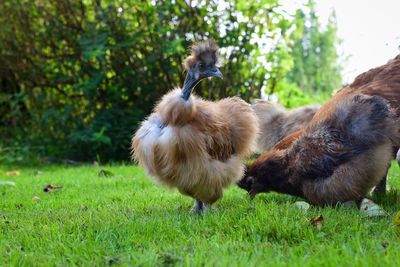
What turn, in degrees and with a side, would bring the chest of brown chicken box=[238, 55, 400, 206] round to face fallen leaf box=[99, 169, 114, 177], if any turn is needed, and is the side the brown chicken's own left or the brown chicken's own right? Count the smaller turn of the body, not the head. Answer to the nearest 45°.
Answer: approximately 45° to the brown chicken's own right

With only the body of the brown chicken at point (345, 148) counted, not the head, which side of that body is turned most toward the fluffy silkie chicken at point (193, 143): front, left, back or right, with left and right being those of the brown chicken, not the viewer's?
front

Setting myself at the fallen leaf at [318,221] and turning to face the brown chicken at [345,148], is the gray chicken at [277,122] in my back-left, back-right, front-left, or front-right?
front-left

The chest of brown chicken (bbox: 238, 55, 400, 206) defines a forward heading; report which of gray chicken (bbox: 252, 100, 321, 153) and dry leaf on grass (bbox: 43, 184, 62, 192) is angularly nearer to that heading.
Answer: the dry leaf on grass

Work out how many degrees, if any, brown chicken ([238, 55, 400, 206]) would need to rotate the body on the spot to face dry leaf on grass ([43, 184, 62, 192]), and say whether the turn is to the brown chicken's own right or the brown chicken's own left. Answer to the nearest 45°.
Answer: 0° — it already faces it

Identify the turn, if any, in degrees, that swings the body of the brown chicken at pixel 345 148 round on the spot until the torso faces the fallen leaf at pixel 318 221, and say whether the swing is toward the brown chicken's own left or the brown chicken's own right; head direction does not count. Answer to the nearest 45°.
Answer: approximately 90° to the brown chicken's own left

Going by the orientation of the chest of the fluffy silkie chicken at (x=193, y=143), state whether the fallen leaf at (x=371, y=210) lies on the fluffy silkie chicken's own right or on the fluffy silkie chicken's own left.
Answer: on the fluffy silkie chicken's own left

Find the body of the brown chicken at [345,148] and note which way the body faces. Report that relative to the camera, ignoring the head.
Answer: to the viewer's left

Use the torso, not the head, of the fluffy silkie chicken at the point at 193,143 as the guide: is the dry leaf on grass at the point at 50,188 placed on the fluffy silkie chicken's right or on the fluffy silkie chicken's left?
on the fluffy silkie chicken's right
